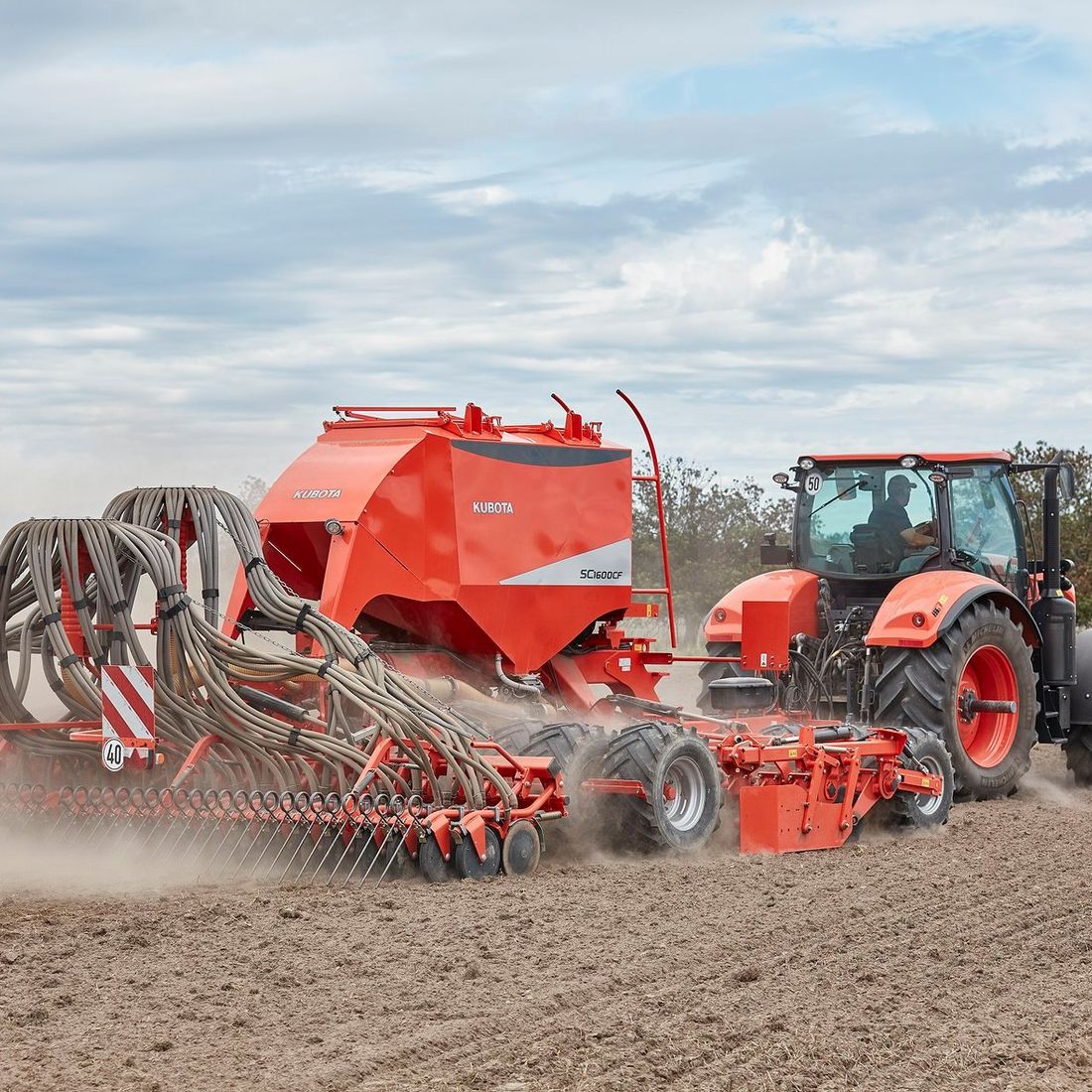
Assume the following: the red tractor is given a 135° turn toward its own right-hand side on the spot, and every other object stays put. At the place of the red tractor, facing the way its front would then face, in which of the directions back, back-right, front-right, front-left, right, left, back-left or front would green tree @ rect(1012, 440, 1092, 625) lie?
back

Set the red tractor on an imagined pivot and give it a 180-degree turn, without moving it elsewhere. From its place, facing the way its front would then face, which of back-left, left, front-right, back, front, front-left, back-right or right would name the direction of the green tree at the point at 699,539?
back-right

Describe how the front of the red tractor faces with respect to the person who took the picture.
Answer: facing away from the viewer and to the right of the viewer
